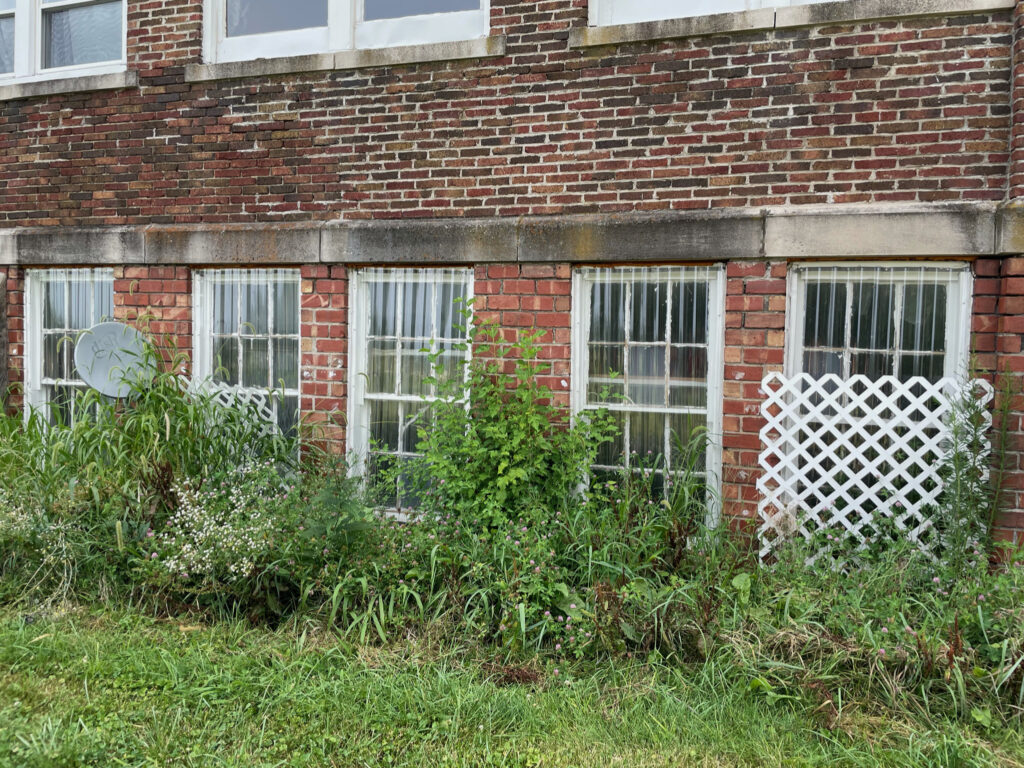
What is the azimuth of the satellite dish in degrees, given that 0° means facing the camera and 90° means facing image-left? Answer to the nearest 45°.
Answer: approximately 0°

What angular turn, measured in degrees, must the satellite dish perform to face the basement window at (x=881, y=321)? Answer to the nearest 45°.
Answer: approximately 45° to its left

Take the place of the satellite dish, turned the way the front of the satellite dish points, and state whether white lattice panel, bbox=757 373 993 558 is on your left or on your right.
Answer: on your left

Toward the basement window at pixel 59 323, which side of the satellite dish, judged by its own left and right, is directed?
back

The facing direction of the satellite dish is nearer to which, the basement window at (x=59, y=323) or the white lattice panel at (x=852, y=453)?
the white lattice panel
